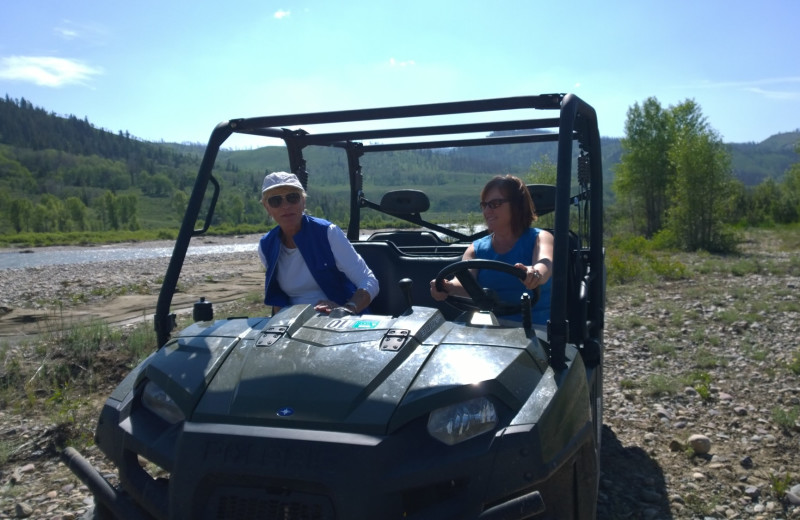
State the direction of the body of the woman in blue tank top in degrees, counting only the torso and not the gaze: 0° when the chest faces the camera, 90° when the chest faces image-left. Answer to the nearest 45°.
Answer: approximately 45°

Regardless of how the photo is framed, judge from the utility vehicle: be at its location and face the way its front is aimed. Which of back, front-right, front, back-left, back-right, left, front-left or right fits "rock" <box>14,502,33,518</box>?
right

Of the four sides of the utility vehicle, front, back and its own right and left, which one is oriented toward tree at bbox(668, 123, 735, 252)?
back

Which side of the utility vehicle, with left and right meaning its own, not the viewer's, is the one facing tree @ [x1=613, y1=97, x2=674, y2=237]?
back

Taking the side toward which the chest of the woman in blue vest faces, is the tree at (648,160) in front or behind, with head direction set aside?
behind

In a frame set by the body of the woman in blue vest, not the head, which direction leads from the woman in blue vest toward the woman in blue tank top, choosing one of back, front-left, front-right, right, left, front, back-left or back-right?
back-left

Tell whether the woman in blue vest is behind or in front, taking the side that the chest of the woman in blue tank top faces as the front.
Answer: in front

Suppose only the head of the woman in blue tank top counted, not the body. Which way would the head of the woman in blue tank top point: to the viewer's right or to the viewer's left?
to the viewer's left
